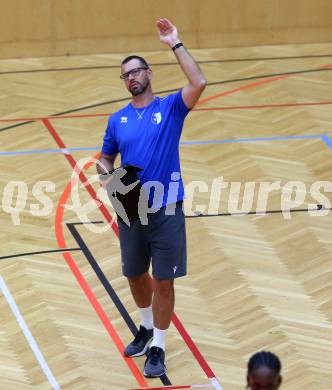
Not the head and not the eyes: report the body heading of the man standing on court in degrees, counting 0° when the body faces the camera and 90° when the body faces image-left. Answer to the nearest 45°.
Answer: approximately 0°

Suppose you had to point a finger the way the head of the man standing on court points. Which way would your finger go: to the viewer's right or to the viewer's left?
to the viewer's left
